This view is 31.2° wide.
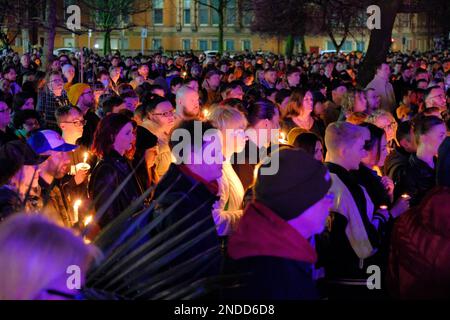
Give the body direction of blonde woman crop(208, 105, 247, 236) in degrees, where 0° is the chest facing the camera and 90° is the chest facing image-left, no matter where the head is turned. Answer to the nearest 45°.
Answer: approximately 270°

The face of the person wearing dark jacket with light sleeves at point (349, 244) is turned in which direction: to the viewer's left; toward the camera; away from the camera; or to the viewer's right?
to the viewer's right

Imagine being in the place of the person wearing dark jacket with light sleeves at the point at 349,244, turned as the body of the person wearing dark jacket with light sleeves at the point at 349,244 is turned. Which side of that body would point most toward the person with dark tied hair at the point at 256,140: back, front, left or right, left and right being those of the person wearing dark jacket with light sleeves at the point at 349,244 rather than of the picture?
left

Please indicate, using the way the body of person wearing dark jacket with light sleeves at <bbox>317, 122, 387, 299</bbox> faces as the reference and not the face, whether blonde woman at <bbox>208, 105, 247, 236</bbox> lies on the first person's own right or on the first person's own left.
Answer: on the first person's own left

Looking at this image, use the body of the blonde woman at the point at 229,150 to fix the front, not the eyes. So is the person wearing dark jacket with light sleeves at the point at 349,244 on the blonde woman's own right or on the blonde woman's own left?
on the blonde woman's own right

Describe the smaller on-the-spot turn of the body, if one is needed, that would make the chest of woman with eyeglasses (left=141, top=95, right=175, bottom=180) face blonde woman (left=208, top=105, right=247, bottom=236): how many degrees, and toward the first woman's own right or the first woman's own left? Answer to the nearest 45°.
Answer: approximately 45° to the first woman's own right

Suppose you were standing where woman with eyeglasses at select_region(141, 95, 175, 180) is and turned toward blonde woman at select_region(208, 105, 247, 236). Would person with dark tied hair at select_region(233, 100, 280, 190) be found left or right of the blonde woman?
left

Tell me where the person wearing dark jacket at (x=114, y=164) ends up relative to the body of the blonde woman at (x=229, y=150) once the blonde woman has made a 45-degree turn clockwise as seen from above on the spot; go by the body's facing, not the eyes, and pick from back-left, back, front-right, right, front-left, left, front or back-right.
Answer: right

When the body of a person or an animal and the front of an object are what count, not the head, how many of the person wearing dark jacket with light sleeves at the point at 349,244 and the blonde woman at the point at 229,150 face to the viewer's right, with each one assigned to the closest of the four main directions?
2

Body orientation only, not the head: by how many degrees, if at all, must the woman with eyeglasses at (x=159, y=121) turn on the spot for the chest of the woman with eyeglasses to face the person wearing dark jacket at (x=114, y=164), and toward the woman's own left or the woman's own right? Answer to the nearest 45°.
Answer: approximately 45° to the woman's own right

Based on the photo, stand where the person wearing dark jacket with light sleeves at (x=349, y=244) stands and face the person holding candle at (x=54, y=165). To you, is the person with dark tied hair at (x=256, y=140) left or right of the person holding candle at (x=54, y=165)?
right

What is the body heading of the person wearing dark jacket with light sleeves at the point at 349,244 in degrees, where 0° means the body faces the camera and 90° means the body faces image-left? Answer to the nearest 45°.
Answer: approximately 270°
